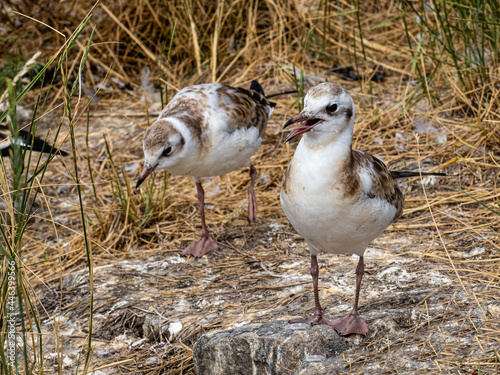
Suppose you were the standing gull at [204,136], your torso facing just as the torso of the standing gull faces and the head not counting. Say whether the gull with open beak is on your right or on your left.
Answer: on your left

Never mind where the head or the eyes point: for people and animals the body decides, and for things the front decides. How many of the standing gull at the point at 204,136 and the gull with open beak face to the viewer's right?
0

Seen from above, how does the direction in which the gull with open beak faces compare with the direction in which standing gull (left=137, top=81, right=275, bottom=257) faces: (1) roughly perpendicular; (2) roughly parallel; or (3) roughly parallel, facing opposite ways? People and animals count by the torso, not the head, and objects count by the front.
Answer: roughly parallel

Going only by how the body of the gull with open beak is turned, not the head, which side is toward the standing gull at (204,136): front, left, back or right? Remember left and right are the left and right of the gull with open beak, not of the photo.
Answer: right

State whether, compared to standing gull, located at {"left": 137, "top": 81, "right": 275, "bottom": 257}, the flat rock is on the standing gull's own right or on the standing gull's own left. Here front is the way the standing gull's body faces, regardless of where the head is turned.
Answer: on the standing gull's own left

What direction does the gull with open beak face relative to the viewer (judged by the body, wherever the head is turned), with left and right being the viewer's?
facing the viewer and to the left of the viewer
